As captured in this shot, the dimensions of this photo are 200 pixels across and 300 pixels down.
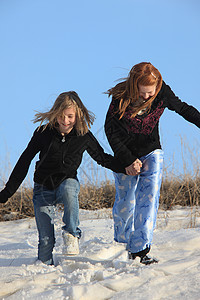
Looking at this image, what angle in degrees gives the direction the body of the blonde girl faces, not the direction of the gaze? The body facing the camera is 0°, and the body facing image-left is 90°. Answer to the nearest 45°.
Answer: approximately 0°

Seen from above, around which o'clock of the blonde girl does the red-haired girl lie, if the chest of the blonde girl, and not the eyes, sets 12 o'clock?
The red-haired girl is roughly at 9 o'clock from the blonde girl.
